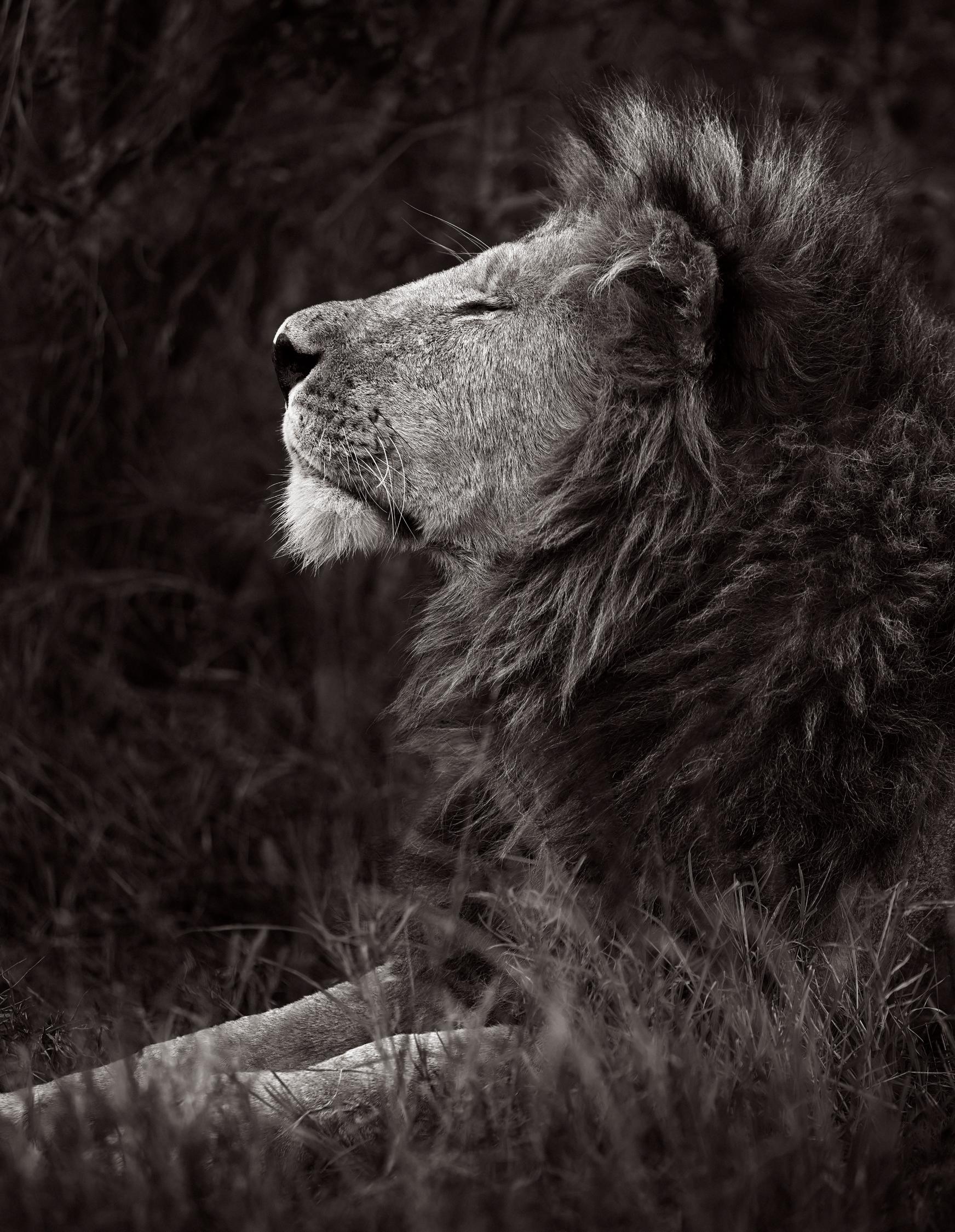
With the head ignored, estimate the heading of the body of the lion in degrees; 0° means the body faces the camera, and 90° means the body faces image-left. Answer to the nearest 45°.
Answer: approximately 90°
